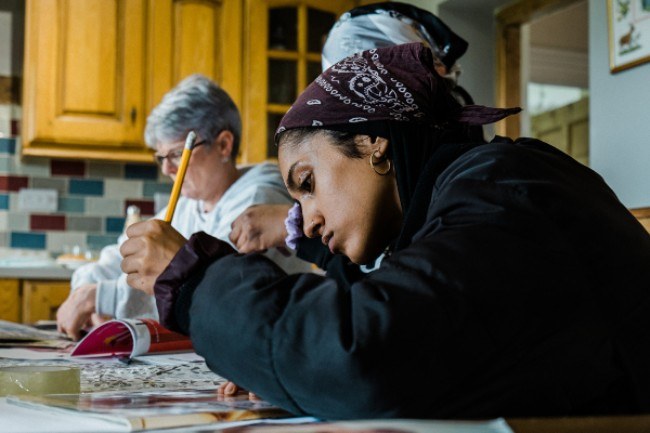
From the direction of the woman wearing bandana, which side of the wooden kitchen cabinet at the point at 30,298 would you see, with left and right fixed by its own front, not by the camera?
front

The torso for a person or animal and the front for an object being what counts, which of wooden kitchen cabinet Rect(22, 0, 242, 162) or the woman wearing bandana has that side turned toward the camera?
the wooden kitchen cabinet

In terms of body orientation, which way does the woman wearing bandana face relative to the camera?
to the viewer's left

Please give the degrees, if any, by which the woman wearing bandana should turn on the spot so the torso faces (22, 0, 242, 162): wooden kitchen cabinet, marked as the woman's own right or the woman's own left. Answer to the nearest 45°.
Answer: approximately 45° to the woman's own right

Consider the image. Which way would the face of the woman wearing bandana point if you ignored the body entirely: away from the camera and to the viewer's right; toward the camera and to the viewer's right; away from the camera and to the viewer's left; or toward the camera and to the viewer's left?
toward the camera and to the viewer's left

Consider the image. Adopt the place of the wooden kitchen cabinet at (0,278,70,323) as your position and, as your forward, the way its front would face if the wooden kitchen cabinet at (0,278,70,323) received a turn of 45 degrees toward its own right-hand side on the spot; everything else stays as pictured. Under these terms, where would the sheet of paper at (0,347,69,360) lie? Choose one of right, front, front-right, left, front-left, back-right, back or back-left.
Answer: front-left

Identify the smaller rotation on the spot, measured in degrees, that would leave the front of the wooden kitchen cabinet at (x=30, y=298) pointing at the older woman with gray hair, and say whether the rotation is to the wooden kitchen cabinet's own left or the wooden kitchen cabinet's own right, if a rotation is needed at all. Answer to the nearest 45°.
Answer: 0° — it already faces them

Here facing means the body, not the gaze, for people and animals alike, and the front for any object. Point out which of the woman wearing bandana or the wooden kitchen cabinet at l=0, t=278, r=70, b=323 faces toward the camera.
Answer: the wooden kitchen cabinet

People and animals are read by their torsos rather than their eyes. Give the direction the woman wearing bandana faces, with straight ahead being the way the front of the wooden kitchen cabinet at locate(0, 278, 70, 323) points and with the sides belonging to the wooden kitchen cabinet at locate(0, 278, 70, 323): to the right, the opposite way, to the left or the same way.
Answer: to the right

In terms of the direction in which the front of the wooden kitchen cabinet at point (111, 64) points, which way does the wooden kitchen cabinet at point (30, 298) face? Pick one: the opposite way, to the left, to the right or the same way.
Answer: the same way

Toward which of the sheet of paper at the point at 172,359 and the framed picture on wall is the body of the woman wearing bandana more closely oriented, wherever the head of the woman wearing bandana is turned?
the sheet of paper

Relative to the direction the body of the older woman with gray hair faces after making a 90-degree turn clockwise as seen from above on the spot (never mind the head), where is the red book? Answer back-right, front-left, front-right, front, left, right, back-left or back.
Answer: back-left

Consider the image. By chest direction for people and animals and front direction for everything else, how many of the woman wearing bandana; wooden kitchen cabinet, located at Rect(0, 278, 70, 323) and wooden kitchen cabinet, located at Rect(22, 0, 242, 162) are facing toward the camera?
2

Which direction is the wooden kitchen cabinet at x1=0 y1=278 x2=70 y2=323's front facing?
toward the camera

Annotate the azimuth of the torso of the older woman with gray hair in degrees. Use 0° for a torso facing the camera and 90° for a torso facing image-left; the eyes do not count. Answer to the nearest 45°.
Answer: approximately 45°
